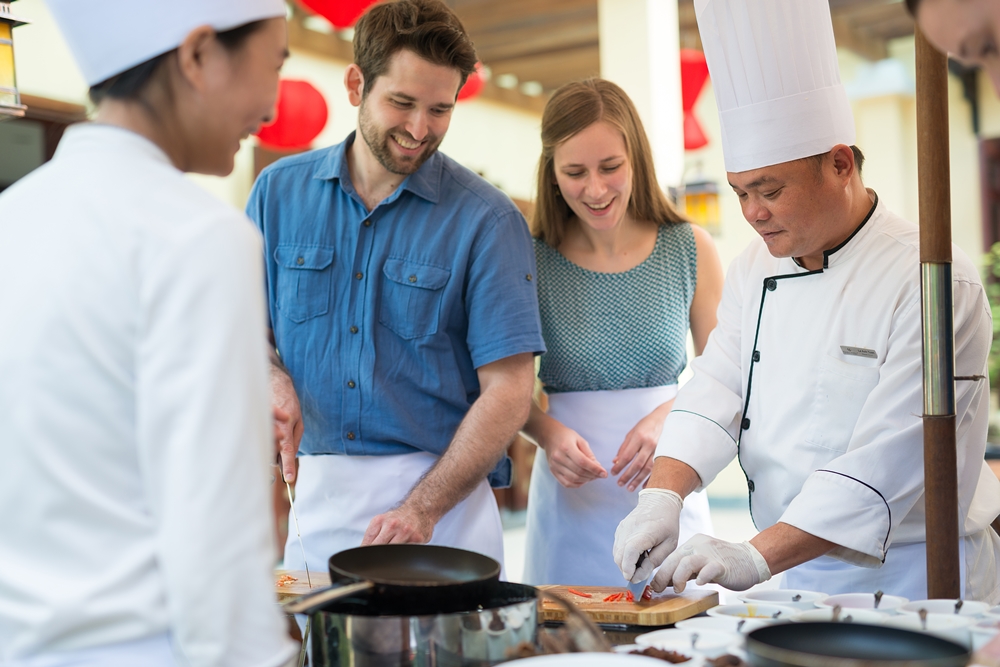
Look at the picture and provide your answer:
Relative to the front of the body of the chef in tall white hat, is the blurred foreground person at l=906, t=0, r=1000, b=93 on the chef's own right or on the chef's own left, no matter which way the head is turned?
on the chef's own left

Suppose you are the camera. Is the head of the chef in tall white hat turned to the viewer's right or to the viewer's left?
to the viewer's left

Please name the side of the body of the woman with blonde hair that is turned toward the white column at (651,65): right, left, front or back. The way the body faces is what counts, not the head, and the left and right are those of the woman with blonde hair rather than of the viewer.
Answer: back

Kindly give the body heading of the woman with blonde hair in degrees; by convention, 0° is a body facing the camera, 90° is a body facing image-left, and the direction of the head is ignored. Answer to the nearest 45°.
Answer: approximately 0°

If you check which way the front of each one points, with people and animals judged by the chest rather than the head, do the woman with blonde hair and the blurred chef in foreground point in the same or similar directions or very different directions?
very different directions

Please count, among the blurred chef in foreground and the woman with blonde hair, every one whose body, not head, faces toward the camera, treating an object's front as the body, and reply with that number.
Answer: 1

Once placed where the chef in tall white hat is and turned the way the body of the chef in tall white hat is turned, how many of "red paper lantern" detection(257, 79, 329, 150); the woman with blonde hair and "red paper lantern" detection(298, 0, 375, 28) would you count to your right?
3

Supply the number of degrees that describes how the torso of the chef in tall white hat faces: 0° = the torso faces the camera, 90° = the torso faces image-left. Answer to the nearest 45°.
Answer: approximately 45°

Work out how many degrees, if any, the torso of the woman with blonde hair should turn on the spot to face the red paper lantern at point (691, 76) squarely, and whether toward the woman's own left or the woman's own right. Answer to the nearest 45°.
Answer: approximately 180°

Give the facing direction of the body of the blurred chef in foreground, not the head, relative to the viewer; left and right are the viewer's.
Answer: facing away from the viewer and to the right of the viewer
